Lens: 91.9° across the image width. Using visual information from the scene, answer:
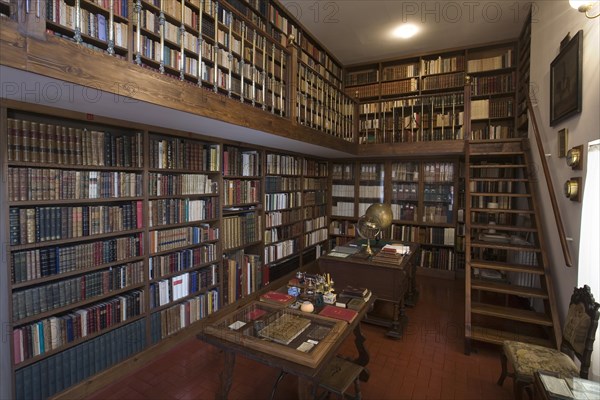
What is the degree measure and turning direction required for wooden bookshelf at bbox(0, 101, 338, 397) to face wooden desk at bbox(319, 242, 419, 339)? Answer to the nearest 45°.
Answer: approximately 45° to its left

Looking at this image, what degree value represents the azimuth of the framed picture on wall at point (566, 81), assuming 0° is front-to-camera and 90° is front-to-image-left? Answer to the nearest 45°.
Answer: approximately 90°

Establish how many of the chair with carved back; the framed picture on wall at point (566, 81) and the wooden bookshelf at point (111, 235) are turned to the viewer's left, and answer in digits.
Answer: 2

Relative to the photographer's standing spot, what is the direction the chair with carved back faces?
facing to the left of the viewer

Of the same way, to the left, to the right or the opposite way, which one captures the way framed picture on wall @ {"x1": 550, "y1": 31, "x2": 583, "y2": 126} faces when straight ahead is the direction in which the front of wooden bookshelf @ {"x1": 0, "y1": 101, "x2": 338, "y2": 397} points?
the opposite way

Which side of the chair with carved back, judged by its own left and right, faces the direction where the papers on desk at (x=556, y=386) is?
left

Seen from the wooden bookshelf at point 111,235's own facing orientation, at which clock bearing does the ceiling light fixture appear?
The ceiling light fixture is roughly at 10 o'clock from the wooden bookshelf.

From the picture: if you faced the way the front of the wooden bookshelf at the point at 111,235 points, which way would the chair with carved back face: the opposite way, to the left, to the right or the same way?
the opposite way

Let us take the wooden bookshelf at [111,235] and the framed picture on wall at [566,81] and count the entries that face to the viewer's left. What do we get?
1

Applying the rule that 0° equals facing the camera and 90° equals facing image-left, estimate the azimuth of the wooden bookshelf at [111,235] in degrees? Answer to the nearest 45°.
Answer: approximately 315°

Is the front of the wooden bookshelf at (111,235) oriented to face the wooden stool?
yes

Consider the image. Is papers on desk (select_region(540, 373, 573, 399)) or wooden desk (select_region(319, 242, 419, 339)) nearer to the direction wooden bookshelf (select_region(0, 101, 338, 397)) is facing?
the papers on desk
